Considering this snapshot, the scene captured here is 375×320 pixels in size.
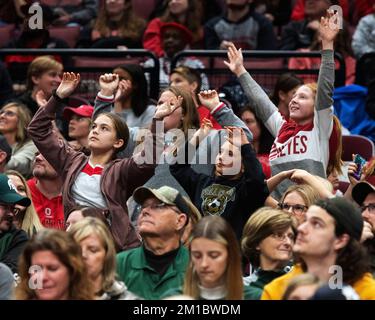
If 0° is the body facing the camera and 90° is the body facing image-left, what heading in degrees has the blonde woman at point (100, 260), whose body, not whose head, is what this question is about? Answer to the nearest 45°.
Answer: approximately 45°

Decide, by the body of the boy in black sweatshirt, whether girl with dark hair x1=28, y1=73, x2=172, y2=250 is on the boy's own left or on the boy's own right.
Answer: on the boy's own right

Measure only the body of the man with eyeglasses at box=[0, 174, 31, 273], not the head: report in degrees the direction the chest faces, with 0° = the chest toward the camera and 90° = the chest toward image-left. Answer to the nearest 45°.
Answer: approximately 315°

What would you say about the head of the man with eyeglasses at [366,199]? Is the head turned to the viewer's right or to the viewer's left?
to the viewer's left
